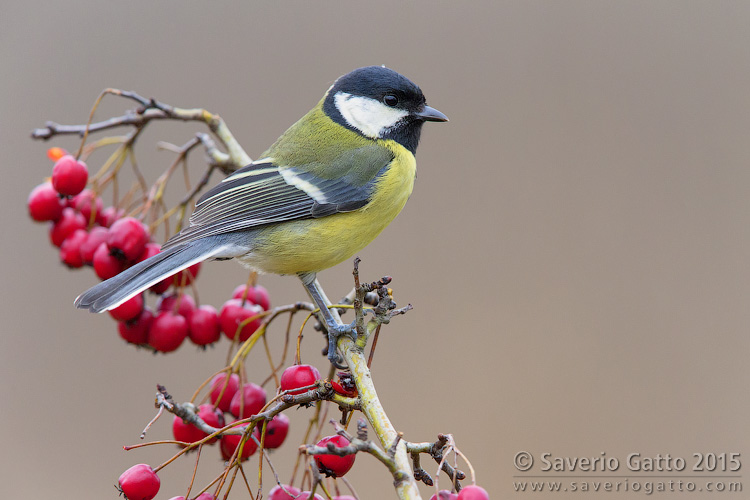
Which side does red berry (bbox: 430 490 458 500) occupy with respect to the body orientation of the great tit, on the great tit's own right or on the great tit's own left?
on the great tit's own right

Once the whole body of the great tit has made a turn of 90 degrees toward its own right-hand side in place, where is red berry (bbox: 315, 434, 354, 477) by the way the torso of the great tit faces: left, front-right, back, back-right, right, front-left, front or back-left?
left

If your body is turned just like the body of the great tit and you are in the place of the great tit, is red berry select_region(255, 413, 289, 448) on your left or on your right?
on your right

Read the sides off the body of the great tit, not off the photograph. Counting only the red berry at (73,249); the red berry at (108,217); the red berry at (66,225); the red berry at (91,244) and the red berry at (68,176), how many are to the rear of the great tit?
5

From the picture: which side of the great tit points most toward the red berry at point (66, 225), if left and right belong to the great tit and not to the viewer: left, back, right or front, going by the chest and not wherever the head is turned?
back

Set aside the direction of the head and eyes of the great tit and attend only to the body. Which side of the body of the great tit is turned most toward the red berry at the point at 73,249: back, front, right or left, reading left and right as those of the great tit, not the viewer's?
back

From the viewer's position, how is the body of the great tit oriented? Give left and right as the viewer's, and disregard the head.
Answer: facing to the right of the viewer

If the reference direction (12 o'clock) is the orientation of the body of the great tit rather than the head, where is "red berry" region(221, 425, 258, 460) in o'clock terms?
The red berry is roughly at 4 o'clock from the great tit.

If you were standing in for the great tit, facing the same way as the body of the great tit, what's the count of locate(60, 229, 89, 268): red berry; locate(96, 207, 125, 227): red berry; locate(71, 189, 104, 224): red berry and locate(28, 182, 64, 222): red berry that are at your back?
4

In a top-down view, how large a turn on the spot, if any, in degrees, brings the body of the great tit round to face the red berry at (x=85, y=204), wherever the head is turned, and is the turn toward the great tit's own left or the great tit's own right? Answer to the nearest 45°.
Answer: approximately 180°
